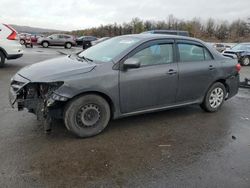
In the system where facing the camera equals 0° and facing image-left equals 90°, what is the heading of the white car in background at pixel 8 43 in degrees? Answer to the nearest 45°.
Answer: approximately 90°

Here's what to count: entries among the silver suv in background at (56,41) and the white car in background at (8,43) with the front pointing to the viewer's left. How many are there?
2

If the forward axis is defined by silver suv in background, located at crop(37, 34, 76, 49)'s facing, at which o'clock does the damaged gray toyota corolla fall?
The damaged gray toyota corolla is roughly at 9 o'clock from the silver suv in background.

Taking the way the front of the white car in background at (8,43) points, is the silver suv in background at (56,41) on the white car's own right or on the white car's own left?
on the white car's own right

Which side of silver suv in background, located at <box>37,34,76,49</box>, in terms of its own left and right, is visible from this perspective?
left

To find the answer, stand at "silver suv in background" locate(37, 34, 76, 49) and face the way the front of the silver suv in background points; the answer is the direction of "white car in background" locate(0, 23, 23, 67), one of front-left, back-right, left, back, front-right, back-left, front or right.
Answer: left

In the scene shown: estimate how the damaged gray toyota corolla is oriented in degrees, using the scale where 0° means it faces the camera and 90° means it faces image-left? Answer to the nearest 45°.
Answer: approximately 45°

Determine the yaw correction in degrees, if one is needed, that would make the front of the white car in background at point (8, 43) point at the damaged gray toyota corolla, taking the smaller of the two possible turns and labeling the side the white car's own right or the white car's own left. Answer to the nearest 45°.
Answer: approximately 90° to the white car's own left
